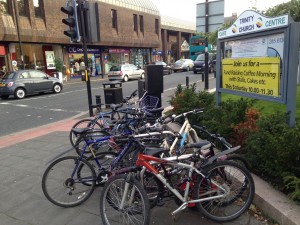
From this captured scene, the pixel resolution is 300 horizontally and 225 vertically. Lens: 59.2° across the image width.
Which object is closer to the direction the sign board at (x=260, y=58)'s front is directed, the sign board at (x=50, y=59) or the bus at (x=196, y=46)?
the sign board

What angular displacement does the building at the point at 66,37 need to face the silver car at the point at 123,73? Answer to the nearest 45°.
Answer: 0° — it already faces it

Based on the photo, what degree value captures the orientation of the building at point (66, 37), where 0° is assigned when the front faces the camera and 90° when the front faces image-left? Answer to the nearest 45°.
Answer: approximately 315°

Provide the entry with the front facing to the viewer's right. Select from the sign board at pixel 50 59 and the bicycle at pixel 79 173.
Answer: the bicycle

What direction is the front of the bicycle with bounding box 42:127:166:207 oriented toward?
to the viewer's right

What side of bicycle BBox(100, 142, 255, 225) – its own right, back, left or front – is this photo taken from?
left
